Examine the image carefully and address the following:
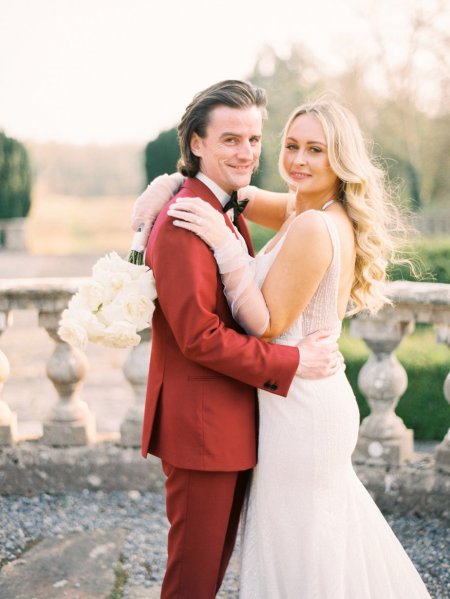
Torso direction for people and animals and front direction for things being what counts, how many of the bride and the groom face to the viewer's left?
1

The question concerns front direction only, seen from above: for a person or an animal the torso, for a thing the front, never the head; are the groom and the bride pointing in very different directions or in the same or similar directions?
very different directions

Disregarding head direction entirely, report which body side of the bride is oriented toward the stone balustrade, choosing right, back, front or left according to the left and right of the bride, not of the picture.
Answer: right

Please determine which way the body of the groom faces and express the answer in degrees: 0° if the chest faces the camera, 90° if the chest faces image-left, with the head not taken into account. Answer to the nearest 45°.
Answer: approximately 270°

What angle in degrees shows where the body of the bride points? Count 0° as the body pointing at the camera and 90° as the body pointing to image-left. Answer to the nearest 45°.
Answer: approximately 90°
